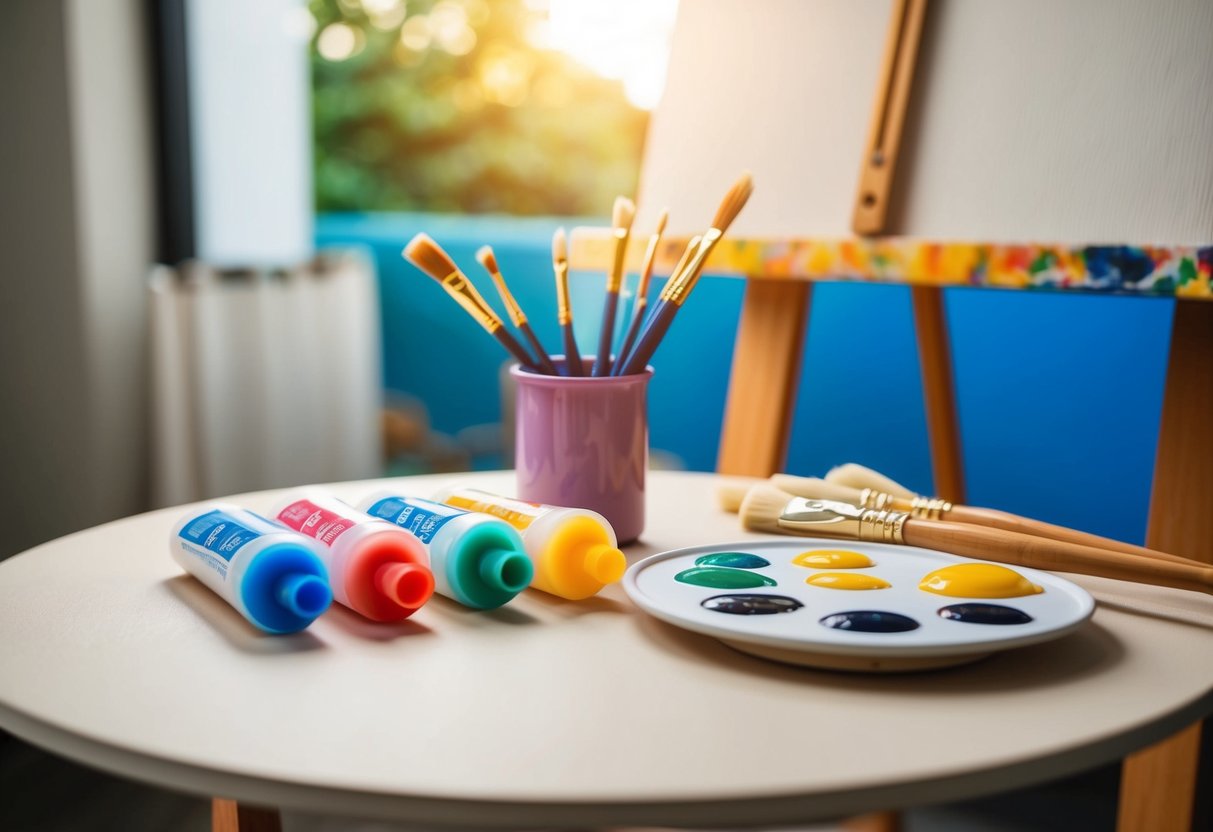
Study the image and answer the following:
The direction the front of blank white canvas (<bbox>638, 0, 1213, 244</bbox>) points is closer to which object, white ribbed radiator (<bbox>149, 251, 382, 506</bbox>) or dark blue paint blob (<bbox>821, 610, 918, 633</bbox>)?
the dark blue paint blob

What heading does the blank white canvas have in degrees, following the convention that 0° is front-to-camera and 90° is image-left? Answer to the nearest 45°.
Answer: approximately 0°

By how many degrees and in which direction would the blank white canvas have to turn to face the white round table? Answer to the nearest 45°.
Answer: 0° — it already faces it
